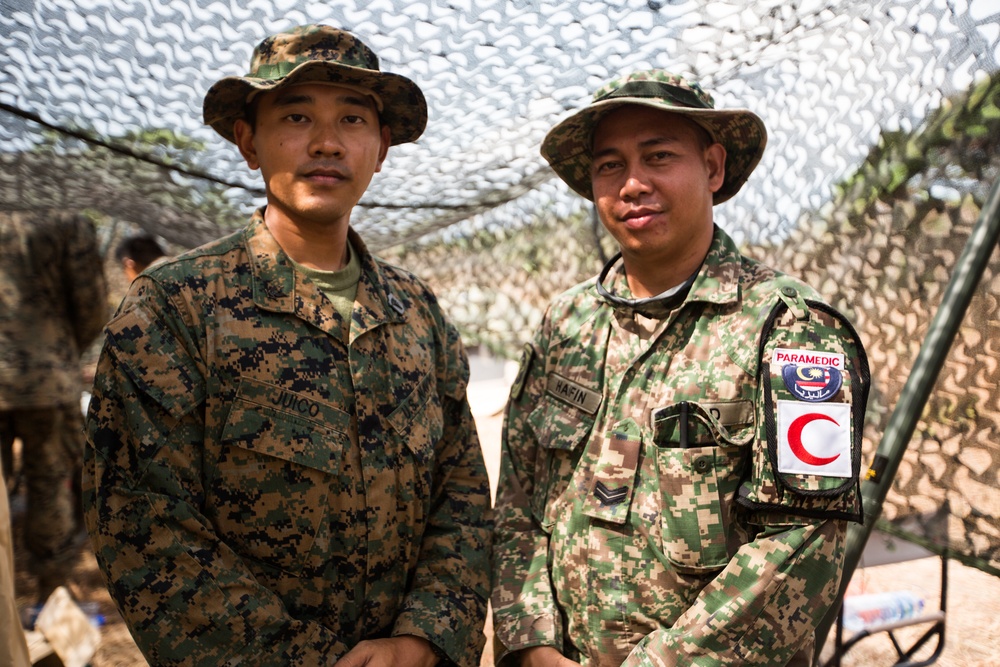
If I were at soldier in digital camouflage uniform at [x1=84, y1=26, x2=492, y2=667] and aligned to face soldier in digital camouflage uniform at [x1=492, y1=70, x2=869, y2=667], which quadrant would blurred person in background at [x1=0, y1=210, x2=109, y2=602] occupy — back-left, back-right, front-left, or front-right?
back-left

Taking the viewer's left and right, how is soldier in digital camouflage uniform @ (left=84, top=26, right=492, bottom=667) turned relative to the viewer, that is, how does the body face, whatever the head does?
facing the viewer and to the right of the viewer

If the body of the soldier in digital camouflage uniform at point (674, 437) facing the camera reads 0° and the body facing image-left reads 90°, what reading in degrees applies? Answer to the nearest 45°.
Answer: approximately 45°
